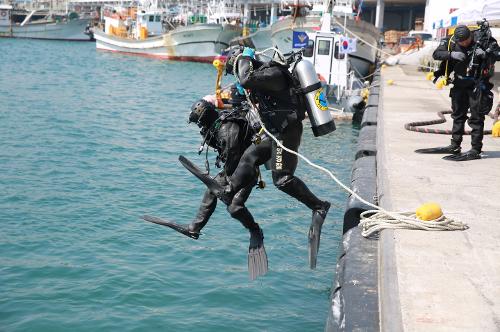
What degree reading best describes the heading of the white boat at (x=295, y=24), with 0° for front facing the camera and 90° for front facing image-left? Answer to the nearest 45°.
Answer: approximately 45°

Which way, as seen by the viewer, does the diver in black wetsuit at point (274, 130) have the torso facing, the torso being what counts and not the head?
to the viewer's left

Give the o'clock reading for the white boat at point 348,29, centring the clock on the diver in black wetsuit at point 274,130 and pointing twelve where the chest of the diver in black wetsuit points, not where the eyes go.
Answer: The white boat is roughly at 3 o'clock from the diver in black wetsuit.

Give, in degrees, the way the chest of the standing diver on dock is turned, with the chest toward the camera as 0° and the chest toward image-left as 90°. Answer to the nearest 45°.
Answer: approximately 45°

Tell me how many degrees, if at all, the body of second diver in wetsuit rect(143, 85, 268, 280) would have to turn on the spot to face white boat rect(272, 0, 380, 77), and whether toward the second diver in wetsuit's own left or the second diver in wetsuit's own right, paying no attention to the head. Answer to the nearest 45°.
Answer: approximately 90° to the second diver in wetsuit's own right

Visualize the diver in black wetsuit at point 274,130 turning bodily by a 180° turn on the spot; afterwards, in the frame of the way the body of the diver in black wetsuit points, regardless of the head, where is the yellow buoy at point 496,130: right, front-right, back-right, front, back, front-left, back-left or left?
front-left

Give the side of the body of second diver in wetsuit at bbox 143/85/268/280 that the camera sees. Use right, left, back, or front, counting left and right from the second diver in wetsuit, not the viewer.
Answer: left

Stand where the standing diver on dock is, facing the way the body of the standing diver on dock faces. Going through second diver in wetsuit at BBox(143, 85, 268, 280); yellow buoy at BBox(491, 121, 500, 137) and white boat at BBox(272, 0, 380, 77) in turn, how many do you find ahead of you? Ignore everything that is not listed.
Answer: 1
